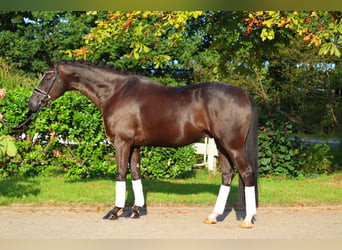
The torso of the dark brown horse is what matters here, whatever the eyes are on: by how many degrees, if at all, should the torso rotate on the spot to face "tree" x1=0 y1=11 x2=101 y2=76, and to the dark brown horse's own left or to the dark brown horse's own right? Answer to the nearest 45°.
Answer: approximately 90° to the dark brown horse's own right

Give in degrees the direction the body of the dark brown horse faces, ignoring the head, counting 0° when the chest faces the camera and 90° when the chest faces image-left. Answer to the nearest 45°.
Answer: approximately 90°
